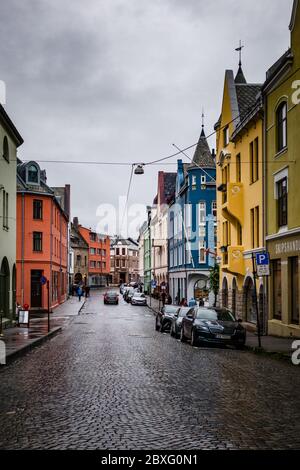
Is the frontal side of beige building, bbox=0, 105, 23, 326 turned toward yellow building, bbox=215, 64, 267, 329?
yes

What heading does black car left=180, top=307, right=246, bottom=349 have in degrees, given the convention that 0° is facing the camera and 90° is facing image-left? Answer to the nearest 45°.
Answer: approximately 315°

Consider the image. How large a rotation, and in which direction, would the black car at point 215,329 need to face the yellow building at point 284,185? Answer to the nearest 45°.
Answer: approximately 90° to its left

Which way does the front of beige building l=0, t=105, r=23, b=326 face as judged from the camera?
facing to the right of the viewer

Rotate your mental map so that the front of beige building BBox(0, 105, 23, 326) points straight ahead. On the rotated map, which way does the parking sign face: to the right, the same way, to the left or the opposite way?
to the right

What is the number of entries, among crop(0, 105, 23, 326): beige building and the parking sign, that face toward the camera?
1

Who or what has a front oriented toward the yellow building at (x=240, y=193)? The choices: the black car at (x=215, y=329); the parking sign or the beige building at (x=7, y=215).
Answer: the beige building

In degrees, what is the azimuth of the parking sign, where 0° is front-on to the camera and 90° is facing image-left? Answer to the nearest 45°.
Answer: approximately 0°

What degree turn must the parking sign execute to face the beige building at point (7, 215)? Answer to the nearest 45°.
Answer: approximately 135° to its right
